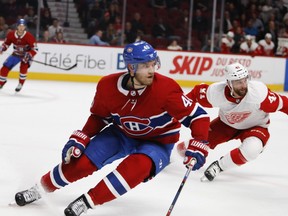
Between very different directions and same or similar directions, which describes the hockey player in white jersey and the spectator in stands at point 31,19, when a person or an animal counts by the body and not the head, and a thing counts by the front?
same or similar directions

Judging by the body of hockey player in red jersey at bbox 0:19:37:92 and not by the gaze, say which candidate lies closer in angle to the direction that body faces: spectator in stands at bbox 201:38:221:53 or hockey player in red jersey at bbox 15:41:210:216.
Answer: the hockey player in red jersey

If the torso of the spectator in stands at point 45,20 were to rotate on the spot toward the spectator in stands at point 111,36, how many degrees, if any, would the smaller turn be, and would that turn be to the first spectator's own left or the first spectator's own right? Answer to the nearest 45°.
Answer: approximately 90° to the first spectator's own left

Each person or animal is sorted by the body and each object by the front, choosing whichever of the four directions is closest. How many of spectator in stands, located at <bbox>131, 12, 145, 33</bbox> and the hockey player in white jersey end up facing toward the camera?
2

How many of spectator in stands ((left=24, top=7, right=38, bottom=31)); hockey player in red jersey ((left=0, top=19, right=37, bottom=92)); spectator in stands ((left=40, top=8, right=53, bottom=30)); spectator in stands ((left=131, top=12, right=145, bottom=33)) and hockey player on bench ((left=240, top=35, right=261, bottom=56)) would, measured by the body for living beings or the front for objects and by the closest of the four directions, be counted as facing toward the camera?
5

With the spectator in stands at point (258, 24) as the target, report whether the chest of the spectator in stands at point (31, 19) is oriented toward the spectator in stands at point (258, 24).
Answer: no

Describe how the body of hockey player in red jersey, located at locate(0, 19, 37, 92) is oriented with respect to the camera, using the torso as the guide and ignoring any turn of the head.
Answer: toward the camera

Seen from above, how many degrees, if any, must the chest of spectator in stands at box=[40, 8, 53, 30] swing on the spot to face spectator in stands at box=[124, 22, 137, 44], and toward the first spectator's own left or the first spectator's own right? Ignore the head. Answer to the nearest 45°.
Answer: approximately 90° to the first spectator's own left

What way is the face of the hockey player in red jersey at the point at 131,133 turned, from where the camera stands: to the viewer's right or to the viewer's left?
to the viewer's right

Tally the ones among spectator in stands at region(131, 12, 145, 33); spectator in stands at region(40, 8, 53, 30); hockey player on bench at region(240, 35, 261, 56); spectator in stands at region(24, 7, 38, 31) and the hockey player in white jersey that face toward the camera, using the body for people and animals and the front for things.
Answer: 5

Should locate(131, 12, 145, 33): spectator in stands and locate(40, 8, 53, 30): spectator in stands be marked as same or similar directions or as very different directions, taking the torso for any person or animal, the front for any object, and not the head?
same or similar directions

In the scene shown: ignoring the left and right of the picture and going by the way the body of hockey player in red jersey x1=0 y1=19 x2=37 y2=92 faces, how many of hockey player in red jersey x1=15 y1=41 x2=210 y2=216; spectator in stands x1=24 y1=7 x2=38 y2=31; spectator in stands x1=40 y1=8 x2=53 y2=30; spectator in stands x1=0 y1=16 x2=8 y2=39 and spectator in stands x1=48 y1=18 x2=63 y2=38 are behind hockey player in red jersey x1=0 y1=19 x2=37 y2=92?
4

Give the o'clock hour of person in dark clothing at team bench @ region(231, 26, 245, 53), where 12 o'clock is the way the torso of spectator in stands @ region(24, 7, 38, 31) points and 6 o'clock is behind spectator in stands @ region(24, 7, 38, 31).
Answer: person in dark clothing at team bench @ region(231, 26, 245, 53) is roughly at 9 o'clock from spectator in stands @ region(24, 7, 38, 31).

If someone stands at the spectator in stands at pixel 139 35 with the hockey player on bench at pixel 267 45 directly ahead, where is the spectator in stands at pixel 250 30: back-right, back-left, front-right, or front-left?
front-left

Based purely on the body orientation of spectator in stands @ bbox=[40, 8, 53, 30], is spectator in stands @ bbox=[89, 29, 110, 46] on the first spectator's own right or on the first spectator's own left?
on the first spectator's own left

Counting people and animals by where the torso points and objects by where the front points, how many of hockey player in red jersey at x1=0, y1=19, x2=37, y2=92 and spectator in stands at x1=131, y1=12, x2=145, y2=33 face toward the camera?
2

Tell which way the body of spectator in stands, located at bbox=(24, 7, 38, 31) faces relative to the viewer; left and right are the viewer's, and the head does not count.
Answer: facing the viewer

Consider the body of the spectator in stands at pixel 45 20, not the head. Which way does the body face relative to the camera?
toward the camera

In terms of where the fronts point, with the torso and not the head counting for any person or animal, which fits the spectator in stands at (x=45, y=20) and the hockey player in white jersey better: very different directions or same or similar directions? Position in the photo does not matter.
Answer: same or similar directions

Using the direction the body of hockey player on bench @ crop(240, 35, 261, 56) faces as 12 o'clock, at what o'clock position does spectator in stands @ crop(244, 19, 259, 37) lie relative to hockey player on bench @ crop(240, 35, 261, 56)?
spectator in stands @ crop(244, 19, 259, 37) is roughly at 6 o'clock from hockey player on bench @ crop(240, 35, 261, 56).
